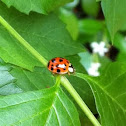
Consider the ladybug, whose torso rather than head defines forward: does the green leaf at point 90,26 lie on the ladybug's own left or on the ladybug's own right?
on the ladybug's own left

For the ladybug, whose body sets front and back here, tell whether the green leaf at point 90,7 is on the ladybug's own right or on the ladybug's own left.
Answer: on the ladybug's own left

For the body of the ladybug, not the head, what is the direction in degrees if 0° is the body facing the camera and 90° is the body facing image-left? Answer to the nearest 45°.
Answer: approximately 270°
